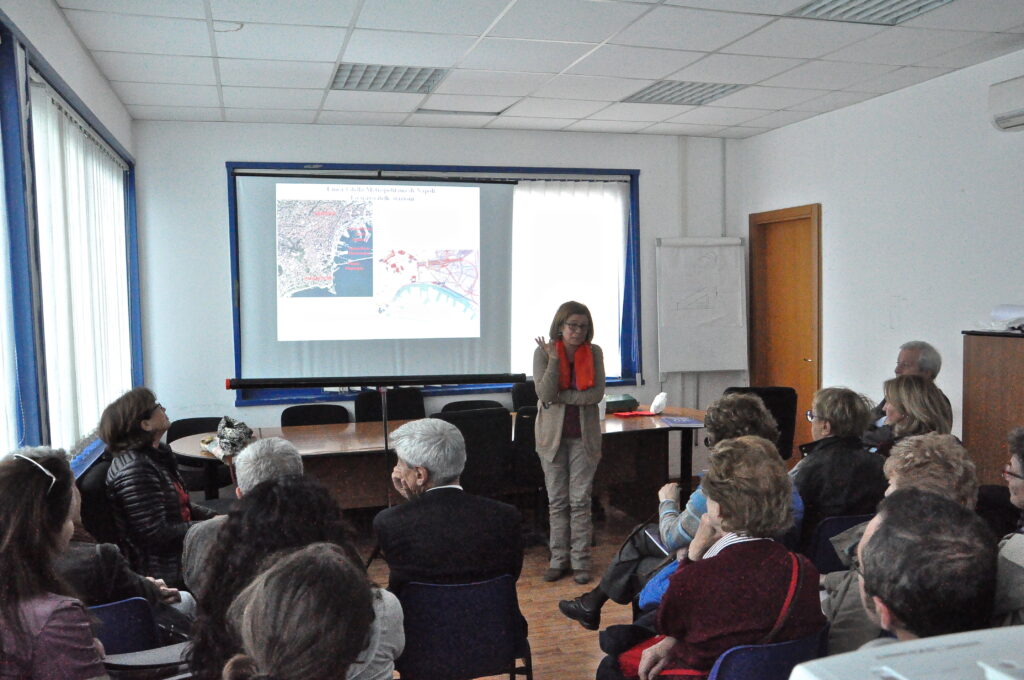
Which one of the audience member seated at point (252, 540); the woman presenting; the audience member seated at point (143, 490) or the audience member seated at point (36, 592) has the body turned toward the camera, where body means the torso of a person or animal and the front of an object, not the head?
the woman presenting

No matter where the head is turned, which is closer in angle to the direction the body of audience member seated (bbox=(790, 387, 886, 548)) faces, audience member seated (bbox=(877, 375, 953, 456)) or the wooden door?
the wooden door

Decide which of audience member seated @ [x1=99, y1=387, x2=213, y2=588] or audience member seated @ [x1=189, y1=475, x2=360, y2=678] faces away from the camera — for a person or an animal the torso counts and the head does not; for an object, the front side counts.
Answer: audience member seated @ [x1=189, y1=475, x2=360, y2=678]

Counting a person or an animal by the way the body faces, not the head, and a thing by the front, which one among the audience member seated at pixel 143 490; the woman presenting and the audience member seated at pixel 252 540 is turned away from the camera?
the audience member seated at pixel 252 540

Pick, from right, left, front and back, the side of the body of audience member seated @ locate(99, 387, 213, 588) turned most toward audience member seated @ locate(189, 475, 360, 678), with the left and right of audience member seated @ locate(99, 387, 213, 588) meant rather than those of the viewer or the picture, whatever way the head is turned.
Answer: right

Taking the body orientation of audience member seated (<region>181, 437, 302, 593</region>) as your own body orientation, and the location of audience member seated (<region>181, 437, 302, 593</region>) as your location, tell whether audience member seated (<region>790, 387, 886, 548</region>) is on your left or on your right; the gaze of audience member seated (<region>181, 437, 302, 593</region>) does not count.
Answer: on your right

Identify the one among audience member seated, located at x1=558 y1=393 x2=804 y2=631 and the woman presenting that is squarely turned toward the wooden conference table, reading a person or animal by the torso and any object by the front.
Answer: the audience member seated

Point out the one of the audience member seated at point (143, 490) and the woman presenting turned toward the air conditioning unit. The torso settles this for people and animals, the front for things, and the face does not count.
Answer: the audience member seated

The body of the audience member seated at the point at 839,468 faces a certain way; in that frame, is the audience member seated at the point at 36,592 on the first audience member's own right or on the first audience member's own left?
on the first audience member's own left

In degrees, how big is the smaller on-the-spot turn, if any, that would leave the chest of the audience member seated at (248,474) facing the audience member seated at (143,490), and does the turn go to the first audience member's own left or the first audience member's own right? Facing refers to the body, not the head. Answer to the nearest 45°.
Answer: approximately 45° to the first audience member's own left

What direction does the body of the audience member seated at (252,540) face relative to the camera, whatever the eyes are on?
away from the camera

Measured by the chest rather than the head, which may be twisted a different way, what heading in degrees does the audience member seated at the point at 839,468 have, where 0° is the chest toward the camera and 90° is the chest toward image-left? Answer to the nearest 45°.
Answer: approximately 135°

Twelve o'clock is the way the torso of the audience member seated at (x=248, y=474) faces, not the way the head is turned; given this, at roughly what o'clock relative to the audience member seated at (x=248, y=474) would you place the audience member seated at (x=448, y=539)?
the audience member seated at (x=448, y=539) is roughly at 4 o'clock from the audience member seated at (x=248, y=474).

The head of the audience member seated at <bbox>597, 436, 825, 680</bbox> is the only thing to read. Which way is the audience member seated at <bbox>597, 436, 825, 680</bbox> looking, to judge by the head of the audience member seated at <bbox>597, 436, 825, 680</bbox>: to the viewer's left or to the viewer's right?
to the viewer's left

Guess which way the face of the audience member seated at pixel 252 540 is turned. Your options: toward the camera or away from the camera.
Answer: away from the camera

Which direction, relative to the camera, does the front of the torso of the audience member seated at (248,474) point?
away from the camera
